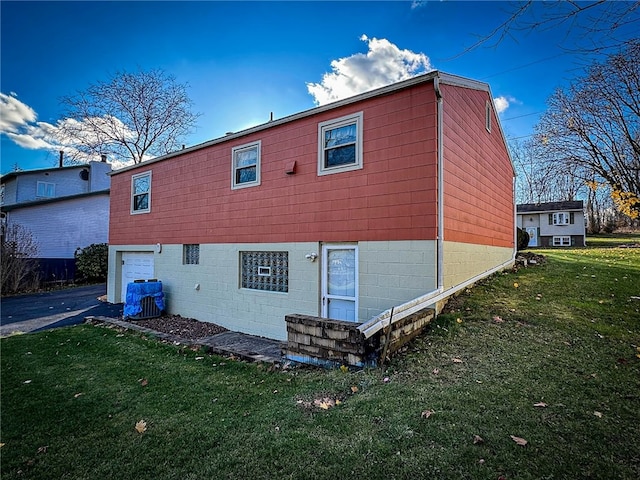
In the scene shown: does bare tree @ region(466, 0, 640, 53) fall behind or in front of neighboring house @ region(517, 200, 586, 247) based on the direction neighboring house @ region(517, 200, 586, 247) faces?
in front

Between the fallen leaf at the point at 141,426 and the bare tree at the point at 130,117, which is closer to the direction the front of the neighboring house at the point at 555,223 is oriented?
the fallen leaf

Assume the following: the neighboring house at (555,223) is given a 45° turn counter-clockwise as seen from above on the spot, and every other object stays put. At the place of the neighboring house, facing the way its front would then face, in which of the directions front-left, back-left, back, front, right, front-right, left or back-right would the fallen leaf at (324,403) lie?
front-right

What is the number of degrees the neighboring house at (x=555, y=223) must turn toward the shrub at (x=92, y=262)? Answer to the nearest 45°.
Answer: approximately 45° to its right

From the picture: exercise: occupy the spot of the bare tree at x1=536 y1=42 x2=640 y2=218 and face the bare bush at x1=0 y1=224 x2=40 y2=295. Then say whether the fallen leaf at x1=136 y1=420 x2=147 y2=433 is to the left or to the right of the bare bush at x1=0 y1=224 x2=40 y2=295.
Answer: left

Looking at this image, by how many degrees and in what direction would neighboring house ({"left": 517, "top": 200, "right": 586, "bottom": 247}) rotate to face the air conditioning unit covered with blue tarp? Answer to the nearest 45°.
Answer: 0° — it already faces it

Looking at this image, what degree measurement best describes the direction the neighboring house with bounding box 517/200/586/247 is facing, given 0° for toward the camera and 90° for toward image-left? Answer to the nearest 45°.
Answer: approximately 0°

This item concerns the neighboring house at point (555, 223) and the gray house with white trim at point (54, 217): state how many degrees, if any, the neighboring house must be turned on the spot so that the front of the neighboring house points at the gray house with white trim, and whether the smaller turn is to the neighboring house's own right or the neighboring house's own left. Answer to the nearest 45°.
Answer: approximately 45° to the neighboring house's own right

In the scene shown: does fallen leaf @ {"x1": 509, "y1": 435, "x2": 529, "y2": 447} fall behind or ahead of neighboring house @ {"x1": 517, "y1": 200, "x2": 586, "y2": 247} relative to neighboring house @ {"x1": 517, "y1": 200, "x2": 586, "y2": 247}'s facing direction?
ahead
